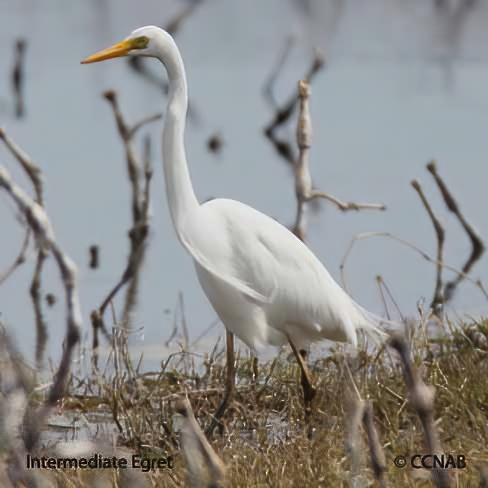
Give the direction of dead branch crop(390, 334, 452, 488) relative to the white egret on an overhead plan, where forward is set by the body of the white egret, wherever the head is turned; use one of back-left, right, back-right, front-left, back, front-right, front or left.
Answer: left

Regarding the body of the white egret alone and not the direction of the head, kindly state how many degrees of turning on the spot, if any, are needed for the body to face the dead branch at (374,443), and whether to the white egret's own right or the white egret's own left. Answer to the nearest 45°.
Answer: approximately 90° to the white egret's own left

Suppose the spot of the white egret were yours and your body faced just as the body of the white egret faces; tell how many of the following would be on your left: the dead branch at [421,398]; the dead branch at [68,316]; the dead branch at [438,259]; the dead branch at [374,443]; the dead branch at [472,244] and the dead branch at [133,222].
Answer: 3

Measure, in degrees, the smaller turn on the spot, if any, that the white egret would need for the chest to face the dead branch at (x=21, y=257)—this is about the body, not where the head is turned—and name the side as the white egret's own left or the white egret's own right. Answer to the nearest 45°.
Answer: approximately 45° to the white egret's own right

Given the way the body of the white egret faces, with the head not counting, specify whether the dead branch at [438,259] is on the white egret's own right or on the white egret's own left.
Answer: on the white egret's own right

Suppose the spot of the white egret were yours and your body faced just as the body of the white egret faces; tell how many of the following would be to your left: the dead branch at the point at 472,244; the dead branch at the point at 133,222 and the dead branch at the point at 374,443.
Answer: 1

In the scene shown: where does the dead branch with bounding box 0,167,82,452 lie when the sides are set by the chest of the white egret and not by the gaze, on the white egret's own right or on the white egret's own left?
on the white egret's own left

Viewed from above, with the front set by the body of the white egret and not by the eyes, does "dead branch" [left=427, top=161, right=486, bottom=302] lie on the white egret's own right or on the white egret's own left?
on the white egret's own right

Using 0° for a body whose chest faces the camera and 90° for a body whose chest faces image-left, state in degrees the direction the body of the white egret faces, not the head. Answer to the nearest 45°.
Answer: approximately 90°
